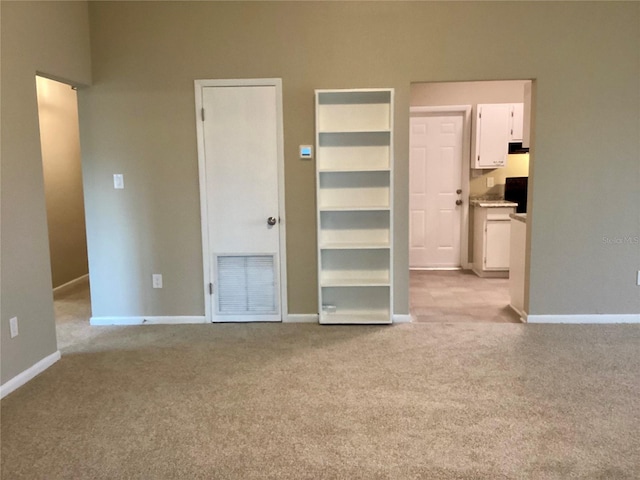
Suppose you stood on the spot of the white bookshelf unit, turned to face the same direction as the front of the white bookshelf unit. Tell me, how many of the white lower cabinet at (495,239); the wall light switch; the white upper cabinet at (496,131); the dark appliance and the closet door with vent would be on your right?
2

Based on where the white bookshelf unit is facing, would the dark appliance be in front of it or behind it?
behind

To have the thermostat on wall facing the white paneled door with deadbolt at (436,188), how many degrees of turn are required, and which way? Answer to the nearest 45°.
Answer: approximately 135° to its left

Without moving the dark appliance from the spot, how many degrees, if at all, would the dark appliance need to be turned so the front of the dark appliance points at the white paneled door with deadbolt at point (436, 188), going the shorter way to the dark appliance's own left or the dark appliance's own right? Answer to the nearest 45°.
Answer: approximately 90° to the dark appliance's own right

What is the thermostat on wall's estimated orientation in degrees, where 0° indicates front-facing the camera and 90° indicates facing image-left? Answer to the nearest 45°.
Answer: approximately 0°

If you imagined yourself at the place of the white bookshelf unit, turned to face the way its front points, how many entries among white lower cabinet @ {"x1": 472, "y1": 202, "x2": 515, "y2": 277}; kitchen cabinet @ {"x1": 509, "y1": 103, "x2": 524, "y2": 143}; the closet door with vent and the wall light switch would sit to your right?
2

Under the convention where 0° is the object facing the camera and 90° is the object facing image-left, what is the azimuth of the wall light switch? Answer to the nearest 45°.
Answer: approximately 0°
